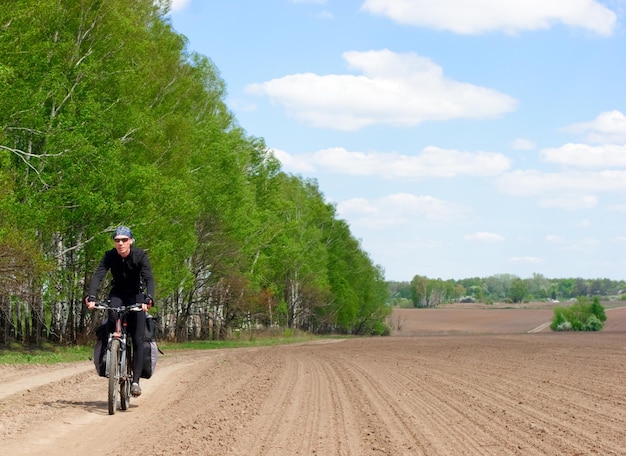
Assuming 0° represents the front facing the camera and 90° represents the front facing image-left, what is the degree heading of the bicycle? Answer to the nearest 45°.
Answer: approximately 0°

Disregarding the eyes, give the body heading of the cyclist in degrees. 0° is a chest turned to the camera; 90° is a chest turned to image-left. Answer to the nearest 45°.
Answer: approximately 0°
